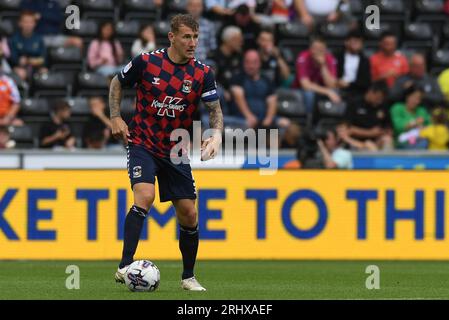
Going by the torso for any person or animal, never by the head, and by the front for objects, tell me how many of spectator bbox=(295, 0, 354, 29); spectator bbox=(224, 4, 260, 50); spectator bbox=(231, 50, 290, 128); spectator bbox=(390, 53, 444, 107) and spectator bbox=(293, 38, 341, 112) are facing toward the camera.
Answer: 5

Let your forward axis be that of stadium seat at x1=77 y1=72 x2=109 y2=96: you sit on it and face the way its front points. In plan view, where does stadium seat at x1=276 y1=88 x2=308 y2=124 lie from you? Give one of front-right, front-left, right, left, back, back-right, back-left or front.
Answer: left

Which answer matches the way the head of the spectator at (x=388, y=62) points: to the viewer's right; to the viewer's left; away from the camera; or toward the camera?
toward the camera

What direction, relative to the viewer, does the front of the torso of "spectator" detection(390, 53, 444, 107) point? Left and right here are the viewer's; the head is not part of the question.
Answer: facing the viewer

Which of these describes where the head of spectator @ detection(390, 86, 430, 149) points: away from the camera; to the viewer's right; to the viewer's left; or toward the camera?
toward the camera

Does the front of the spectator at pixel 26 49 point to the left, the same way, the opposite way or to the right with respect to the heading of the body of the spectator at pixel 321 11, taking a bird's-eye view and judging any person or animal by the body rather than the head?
the same way

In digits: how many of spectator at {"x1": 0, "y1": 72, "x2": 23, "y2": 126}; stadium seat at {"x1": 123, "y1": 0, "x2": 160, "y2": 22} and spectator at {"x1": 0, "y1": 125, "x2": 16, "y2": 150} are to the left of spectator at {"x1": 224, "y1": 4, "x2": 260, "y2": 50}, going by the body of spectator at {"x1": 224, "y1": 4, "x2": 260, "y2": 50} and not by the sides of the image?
0

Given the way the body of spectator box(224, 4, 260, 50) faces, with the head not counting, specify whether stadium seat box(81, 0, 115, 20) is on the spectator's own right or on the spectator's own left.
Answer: on the spectator's own right

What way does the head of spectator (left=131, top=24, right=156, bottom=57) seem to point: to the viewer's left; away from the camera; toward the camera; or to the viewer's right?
toward the camera

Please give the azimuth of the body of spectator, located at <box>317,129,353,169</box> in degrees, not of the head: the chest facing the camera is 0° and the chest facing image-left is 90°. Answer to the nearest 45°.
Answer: approximately 45°

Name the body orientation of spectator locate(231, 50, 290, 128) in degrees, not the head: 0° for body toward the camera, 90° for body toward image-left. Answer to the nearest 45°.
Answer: approximately 0°

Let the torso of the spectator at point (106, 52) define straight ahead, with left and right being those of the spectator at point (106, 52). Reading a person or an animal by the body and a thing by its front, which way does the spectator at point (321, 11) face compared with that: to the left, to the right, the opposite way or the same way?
the same way

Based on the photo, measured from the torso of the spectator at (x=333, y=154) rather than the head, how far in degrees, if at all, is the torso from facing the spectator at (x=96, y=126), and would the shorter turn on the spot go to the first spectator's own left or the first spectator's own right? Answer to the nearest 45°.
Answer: approximately 45° to the first spectator's own right

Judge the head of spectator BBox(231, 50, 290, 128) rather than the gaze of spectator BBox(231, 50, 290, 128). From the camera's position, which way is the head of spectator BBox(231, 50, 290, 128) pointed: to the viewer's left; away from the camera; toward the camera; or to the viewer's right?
toward the camera

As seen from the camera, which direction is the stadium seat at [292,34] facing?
toward the camera

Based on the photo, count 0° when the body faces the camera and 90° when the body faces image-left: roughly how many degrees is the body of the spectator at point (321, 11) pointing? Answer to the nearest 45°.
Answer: approximately 0°

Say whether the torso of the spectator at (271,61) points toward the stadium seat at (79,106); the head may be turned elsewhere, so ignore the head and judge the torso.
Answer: no

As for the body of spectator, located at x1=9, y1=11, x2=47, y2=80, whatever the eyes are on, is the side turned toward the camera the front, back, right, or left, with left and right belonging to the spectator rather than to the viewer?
front

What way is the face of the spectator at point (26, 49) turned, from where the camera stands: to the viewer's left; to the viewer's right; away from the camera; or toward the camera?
toward the camera

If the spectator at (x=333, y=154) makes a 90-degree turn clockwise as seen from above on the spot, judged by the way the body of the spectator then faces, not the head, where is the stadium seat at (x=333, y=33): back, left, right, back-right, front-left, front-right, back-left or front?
front-right

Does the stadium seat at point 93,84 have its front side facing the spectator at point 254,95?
no

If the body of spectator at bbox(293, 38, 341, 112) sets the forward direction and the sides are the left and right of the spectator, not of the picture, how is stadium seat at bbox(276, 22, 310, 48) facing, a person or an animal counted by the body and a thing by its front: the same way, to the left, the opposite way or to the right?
the same way
